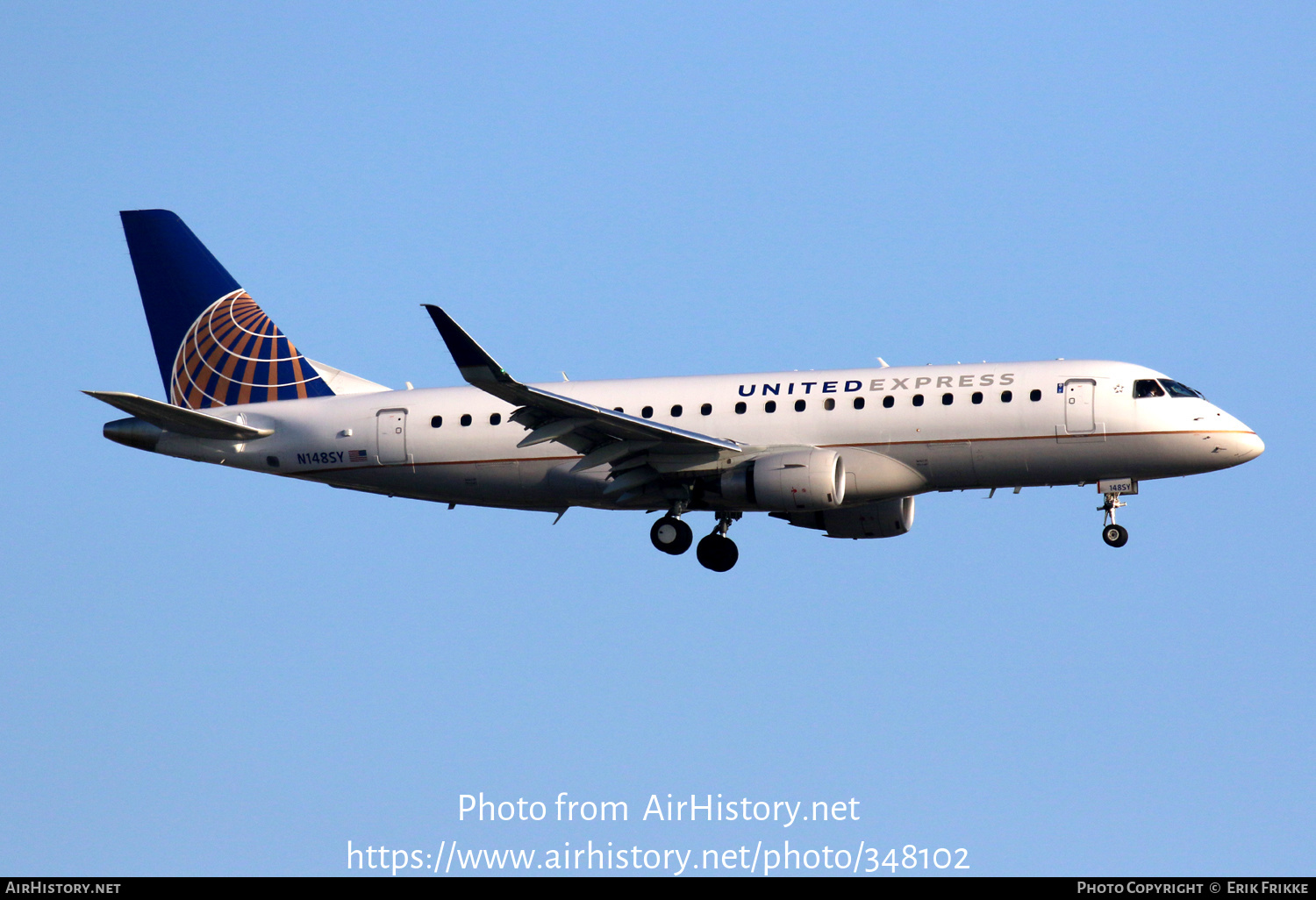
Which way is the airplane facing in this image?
to the viewer's right
